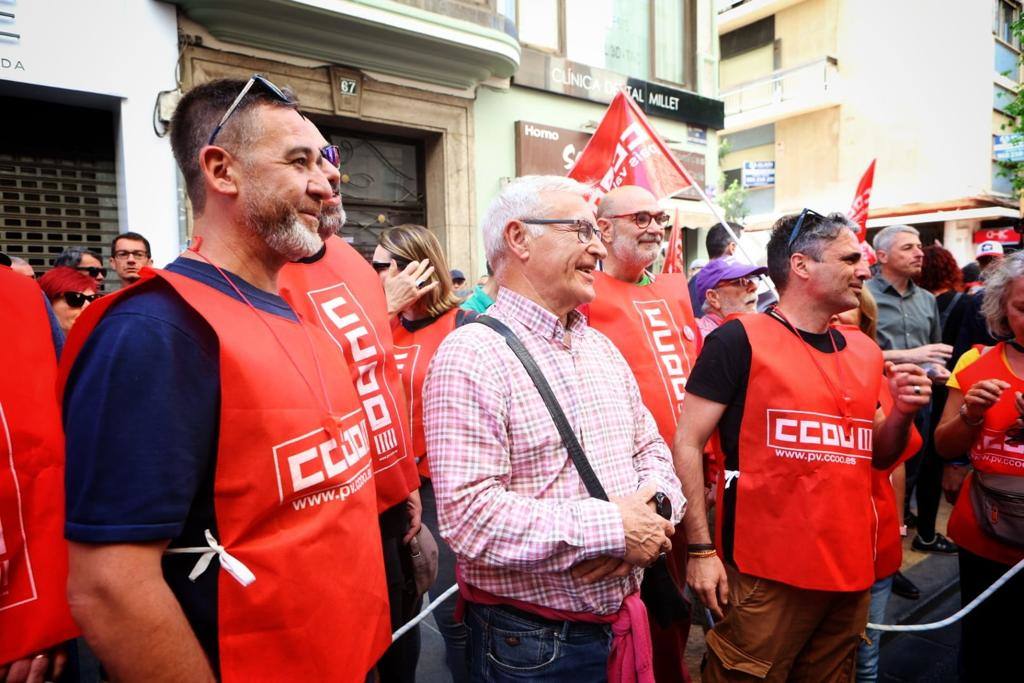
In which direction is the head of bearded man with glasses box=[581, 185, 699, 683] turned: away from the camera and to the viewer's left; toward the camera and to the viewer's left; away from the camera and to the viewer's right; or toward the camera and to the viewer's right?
toward the camera and to the viewer's right

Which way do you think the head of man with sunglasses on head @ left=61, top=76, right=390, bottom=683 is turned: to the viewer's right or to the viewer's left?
to the viewer's right

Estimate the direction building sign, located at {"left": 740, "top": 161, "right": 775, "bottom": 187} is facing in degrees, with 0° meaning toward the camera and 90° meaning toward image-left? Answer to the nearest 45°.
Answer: approximately 0°

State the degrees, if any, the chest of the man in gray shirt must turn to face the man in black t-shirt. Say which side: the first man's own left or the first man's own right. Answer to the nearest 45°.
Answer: approximately 45° to the first man's own right

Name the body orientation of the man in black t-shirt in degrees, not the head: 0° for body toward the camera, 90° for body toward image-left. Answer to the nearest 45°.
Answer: approximately 315°

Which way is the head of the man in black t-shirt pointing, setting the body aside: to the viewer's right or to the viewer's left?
to the viewer's right

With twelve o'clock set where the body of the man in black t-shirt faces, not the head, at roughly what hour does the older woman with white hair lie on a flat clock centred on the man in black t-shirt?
The older woman with white hair is roughly at 9 o'clock from the man in black t-shirt.

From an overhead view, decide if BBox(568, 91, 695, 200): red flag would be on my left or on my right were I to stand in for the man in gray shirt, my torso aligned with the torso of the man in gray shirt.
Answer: on my right

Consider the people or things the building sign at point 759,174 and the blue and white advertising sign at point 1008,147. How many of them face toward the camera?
2
